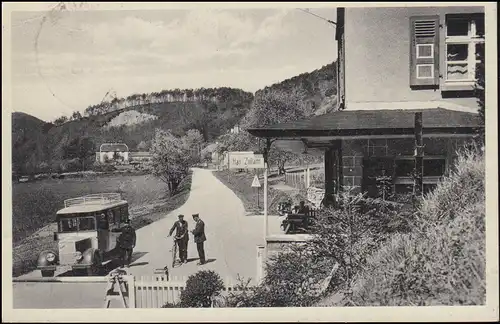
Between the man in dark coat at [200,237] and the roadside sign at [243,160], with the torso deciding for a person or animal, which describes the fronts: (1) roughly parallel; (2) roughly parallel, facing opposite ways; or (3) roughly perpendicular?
roughly perpendicular

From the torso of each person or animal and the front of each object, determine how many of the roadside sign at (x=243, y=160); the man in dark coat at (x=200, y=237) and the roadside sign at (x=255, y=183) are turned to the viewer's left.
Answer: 1

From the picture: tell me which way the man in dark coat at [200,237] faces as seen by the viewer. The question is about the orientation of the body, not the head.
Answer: to the viewer's left

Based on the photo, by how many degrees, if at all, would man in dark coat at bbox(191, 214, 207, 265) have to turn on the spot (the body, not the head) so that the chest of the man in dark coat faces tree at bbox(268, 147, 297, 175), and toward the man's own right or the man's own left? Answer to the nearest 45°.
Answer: approximately 135° to the man's own right

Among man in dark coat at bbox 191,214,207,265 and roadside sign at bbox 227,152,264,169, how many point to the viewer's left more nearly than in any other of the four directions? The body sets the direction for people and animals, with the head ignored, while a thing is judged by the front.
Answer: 1

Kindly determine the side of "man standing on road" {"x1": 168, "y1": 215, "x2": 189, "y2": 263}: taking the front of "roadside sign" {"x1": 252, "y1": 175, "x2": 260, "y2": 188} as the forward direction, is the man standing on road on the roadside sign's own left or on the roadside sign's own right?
on the roadside sign's own right

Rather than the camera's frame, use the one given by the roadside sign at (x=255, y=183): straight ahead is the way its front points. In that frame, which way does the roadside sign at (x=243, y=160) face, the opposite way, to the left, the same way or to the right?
the same way

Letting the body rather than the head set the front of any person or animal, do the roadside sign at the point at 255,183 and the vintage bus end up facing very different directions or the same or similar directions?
same or similar directions

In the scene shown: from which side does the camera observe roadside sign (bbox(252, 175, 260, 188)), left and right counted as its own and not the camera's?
front

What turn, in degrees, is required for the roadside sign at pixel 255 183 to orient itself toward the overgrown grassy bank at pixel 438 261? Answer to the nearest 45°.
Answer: approximately 45° to its left
